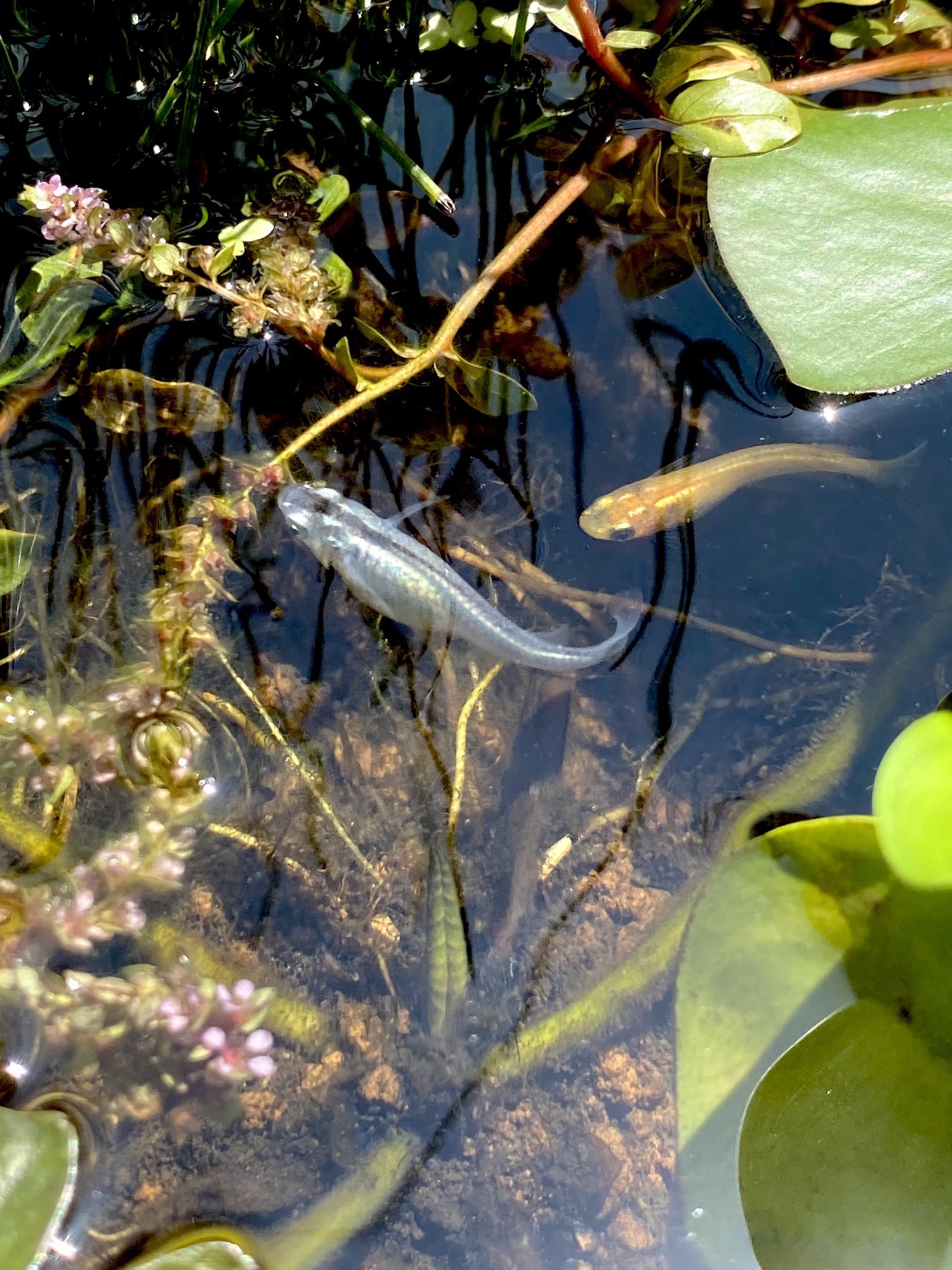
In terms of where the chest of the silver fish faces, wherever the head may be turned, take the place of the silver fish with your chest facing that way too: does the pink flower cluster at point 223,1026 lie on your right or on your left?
on your left

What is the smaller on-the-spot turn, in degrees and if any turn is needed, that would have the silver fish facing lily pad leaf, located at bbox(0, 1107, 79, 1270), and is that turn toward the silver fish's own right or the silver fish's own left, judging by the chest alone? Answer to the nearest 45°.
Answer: approximately 90° to the silver fish's own left

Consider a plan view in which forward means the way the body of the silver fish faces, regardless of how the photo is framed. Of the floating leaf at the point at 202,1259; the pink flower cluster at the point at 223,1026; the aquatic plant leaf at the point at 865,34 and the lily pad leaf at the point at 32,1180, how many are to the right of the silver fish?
1

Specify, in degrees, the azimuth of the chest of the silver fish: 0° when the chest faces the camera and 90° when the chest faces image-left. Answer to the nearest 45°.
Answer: approximately 135°

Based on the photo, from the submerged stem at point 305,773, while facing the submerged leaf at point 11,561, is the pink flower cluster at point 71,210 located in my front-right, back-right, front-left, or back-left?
front-right

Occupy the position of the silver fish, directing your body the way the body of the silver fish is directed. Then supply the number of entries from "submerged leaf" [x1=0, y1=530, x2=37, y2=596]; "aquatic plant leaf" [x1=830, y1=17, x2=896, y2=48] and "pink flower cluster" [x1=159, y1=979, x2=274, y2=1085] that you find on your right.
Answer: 1

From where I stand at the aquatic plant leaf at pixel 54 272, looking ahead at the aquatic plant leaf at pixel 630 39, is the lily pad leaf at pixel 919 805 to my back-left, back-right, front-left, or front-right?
front-right

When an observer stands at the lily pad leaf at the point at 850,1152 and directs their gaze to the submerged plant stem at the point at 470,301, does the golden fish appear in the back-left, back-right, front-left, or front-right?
front-right

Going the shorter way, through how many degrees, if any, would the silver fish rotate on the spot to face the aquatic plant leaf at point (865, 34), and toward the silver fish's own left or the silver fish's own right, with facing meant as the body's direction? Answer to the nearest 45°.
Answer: approximately 90° to the silver fish's own right
